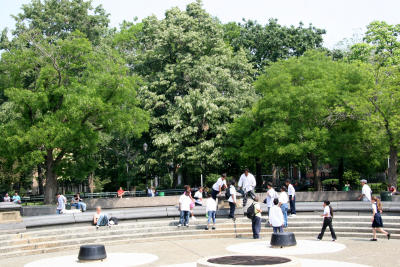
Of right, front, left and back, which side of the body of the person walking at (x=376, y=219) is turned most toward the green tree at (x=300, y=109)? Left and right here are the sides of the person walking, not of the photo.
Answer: right

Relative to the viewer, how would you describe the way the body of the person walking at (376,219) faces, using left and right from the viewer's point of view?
facing to the left of the viewer

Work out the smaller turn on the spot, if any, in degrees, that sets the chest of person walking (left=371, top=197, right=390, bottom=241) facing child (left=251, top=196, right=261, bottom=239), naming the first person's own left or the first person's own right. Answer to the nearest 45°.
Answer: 0° — they already face them
